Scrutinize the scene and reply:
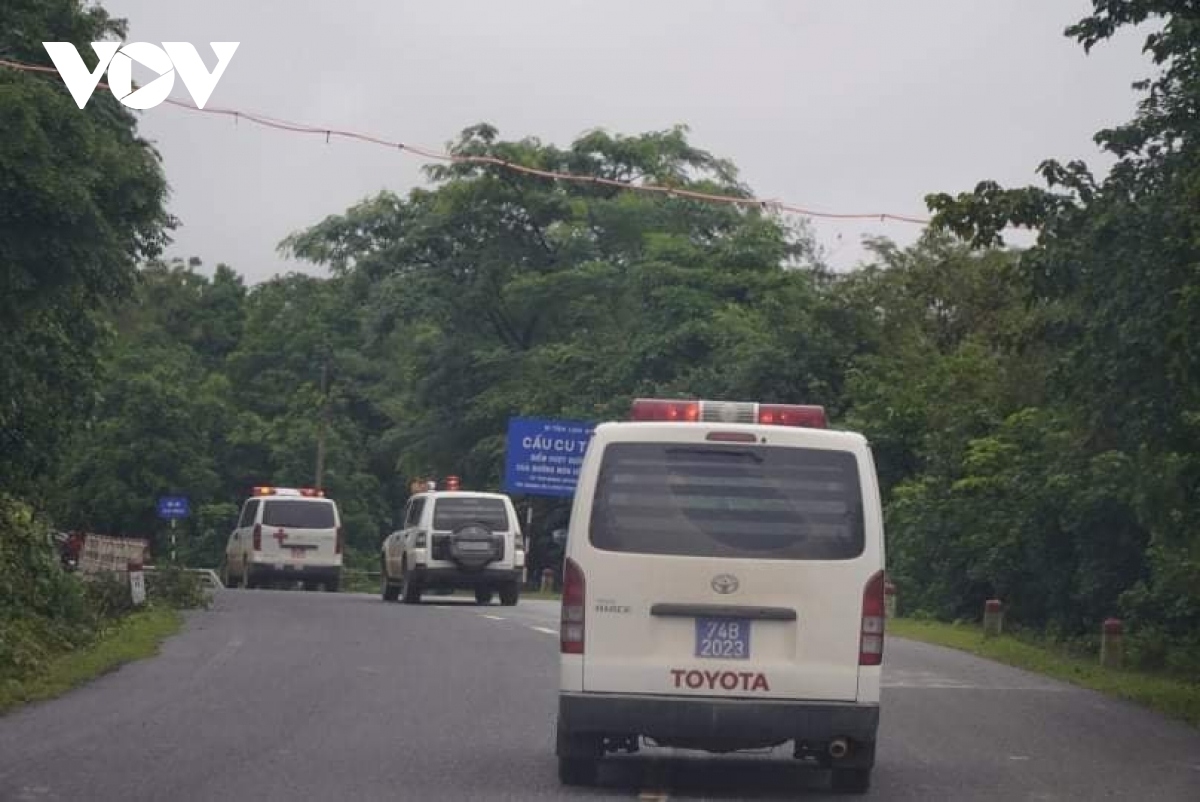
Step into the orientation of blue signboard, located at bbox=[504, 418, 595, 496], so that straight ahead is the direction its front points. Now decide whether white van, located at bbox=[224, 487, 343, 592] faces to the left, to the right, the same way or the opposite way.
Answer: the opposite way

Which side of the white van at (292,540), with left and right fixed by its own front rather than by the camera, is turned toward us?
back

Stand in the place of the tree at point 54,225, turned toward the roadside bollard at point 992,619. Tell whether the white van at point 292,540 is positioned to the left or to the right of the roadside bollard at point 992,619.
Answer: left

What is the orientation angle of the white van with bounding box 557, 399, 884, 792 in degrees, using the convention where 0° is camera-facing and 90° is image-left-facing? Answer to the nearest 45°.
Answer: approximately 180°

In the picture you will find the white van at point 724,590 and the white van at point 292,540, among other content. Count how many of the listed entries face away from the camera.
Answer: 2

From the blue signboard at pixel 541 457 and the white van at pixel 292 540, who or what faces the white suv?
the blue signboard

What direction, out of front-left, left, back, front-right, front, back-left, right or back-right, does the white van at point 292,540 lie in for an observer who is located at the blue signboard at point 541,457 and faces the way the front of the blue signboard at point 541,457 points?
front-right

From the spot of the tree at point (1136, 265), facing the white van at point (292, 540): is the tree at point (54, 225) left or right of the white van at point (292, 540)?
left

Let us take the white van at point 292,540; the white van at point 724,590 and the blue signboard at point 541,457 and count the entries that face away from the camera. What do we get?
2
